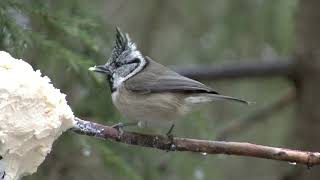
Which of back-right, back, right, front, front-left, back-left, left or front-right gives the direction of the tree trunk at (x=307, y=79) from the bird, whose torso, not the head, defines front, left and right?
back-right

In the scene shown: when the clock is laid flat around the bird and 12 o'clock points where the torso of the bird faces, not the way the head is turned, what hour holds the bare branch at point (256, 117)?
The bare branch is roughly at 4 o'clock from the bird.

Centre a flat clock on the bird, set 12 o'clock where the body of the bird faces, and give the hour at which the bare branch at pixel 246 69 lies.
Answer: The bare branch is roughly at 4 o'clock from the bird.

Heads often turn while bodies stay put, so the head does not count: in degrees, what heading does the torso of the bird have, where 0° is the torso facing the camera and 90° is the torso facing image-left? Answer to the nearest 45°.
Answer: approximately 90°
